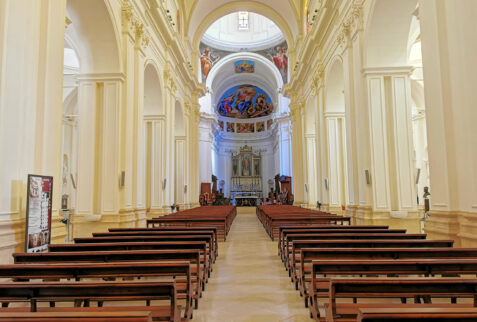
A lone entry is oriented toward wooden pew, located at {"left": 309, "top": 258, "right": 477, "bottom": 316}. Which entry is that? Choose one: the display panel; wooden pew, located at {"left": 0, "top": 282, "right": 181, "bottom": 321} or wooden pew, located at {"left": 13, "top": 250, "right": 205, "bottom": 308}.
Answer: the display panel

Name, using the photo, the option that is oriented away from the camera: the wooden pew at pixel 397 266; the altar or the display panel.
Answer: the wooden pew

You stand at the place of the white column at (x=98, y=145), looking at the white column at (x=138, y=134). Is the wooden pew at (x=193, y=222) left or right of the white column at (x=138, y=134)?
right

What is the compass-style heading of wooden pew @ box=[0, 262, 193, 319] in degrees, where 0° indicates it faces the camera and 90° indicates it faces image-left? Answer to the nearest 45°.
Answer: approximately 180°

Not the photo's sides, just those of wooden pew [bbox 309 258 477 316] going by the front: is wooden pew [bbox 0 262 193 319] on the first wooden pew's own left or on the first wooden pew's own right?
on the first wooden pew's own left

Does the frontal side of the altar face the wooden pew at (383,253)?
yes

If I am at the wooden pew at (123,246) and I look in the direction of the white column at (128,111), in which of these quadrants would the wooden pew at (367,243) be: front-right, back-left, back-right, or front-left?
back-right

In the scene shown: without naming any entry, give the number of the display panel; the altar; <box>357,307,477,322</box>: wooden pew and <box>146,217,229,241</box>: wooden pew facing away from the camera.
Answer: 2

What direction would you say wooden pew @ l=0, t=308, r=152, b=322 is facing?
away from the camera

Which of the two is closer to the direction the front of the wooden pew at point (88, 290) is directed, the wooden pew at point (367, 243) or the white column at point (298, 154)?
the white column

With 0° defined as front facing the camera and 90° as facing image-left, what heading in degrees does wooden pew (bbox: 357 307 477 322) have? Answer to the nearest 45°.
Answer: approximately 180°

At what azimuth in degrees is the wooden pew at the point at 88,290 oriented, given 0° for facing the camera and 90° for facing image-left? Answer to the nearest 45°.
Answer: approximately 180°

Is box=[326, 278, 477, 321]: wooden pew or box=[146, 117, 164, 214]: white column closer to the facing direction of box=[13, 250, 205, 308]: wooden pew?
the white column

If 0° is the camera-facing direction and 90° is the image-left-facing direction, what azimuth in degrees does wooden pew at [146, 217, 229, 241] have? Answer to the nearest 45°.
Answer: approximately 180°

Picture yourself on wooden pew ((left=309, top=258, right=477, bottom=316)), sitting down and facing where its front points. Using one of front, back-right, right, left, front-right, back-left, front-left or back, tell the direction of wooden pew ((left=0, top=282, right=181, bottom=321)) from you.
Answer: back-left
